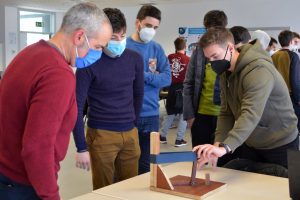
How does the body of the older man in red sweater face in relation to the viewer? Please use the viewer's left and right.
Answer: facing to the right of the viewer

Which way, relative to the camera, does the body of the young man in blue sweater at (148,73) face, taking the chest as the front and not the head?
toward the camera

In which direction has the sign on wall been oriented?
toward the camera

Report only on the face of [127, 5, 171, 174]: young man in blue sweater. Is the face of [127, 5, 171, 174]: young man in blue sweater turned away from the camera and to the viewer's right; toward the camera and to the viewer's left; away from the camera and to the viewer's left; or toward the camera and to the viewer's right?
toward the camera and to the viewer's right

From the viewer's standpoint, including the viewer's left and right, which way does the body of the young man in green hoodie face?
facing the viewer and to the left of the viewer

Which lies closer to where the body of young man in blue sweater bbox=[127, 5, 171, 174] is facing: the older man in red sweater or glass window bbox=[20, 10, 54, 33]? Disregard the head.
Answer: the older man in red sweater

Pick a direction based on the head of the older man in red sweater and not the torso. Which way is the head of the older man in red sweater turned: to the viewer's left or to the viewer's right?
to the viewer's right

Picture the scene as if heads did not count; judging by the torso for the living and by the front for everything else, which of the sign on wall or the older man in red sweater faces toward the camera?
the sign on wall

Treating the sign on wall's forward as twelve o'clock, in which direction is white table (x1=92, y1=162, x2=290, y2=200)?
The white table is roughly at 12 o'clock from the sign on wall.

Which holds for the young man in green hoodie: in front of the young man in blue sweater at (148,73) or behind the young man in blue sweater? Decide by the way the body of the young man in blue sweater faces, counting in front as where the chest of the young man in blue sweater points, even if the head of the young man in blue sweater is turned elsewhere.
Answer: in front

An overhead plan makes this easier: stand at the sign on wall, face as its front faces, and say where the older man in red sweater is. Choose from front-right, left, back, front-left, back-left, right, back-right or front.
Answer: front

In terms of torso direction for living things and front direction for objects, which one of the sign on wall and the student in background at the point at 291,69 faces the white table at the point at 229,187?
the sign on wall
